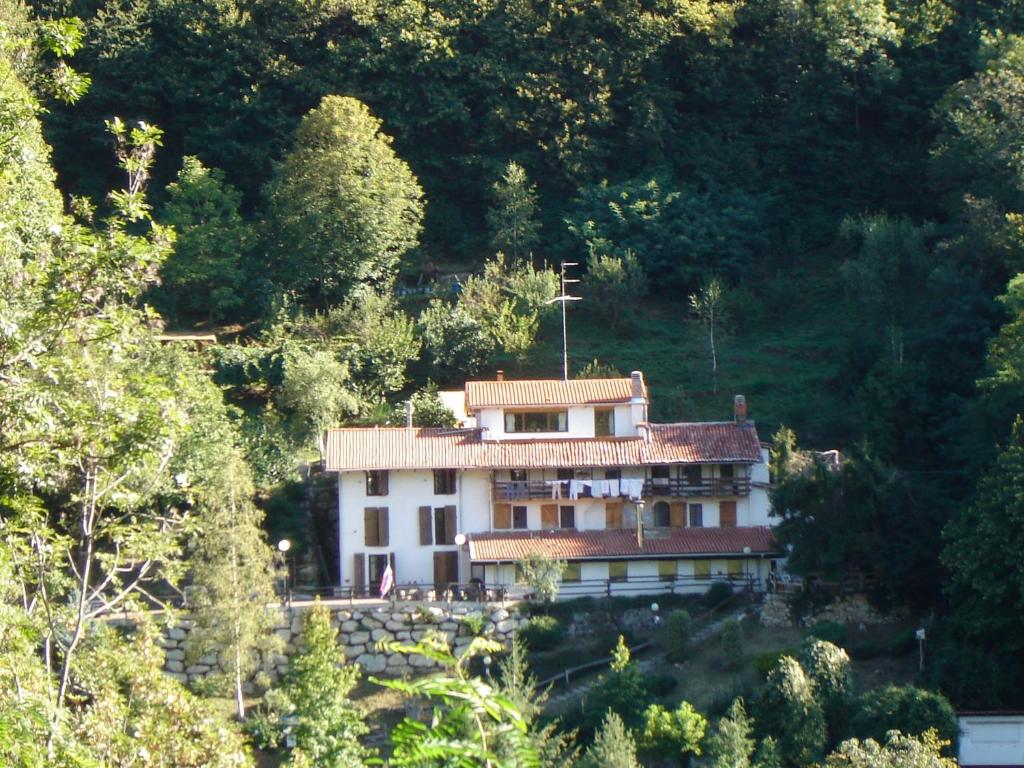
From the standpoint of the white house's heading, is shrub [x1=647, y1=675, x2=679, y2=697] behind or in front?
in front

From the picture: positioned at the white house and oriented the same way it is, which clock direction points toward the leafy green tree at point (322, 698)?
The leafy green tree is roughly at 1 o'clock from the white house.

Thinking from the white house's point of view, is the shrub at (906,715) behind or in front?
in front

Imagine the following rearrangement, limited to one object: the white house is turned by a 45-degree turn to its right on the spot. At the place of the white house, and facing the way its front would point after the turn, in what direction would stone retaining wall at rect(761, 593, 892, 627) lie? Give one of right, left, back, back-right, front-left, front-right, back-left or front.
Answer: left

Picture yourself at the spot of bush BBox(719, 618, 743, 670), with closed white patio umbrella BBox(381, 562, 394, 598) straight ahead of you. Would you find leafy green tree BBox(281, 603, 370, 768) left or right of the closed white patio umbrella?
left

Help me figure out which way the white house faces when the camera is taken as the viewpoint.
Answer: facing the viewer

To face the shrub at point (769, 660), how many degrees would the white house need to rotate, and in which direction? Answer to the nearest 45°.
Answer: approximately 45° to its left

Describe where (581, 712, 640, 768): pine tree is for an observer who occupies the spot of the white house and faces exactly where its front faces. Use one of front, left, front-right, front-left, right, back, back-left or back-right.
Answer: front

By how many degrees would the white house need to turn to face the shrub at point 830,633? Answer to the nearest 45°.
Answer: approximately 45° to its left

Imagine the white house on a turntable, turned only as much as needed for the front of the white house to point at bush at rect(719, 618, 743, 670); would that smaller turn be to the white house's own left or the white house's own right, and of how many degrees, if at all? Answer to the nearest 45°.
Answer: approximately 45° to the white house's own left

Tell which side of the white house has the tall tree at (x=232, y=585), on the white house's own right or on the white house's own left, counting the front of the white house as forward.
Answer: on the white house's own right

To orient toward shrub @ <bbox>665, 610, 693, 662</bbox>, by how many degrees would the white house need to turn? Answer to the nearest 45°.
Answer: approximately 45° to its left

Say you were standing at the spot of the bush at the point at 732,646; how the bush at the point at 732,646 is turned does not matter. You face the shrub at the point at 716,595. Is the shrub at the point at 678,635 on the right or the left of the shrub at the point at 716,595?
left
